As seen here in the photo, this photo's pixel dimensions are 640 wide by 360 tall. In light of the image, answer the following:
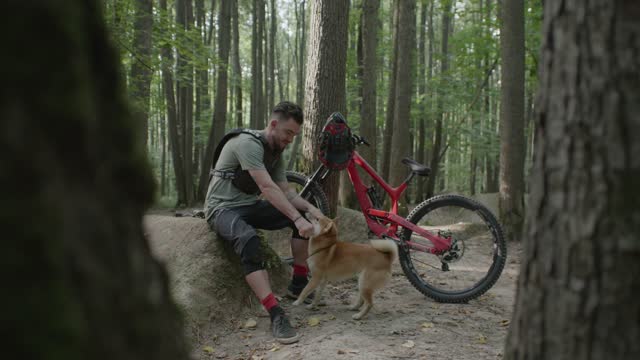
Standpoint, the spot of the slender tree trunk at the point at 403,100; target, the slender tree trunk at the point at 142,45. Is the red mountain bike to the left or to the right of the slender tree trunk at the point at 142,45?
left

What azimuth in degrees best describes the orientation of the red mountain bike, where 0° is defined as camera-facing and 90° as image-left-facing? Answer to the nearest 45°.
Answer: approximately 90°

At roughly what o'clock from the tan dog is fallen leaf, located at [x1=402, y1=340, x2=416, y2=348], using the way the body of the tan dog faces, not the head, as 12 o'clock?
The fallen leaf is roughly at 8 o'clock from the tan dog.

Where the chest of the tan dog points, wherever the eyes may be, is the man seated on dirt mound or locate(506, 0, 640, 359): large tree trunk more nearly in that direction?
the man seated on dirt mound

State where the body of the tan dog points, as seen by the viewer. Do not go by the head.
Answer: to the viewer's left

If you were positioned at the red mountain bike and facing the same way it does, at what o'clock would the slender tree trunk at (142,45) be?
The slender tree trunk is roughly at 1 o'clock from the red mountain bike.

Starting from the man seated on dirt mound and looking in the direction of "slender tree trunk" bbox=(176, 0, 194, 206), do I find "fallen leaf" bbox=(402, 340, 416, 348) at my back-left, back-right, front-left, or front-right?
back-right

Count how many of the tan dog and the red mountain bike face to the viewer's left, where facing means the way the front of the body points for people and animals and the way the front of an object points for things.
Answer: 2

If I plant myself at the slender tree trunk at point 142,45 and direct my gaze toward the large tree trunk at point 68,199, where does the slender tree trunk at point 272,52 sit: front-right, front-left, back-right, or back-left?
back-left

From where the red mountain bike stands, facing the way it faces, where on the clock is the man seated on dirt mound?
The man seated on dirt mound is roughly at 11 o'clock from the red mountain bike.
